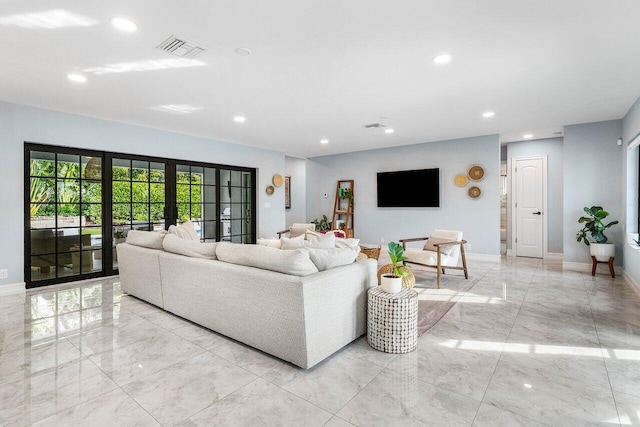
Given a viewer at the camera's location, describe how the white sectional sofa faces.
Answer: facing away from the viewer and to the right of the viewer

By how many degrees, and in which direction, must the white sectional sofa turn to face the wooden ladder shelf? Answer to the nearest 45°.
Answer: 0° — it already faces it

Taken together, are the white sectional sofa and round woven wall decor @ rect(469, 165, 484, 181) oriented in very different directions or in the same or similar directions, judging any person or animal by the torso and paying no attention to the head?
very different directions

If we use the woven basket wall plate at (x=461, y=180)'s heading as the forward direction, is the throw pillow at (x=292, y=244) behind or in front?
in front

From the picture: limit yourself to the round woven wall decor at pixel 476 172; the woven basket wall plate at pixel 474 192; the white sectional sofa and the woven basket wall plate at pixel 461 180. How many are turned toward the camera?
3

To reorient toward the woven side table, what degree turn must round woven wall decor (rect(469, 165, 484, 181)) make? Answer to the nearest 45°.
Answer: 0° — it already faces it

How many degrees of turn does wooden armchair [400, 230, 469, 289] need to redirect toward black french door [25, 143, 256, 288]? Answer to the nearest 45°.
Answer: approximately 45° to its right

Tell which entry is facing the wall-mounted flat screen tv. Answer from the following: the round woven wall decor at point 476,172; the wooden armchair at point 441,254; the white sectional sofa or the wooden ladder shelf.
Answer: the white sectional sofa

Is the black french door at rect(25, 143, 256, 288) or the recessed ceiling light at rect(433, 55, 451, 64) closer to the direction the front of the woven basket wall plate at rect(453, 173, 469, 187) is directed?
the recessed ceiling light

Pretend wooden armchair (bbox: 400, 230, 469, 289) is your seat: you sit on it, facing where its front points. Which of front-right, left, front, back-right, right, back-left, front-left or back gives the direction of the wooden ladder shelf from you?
right

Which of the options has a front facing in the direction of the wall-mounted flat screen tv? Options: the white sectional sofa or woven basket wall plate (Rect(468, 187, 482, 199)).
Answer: the white sectional sofa

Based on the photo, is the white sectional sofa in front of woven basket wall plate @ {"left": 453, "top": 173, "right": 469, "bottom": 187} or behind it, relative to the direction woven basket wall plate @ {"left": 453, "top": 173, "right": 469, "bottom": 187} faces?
in front

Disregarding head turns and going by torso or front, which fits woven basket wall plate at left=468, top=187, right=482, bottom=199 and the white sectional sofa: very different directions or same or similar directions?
very different directions
